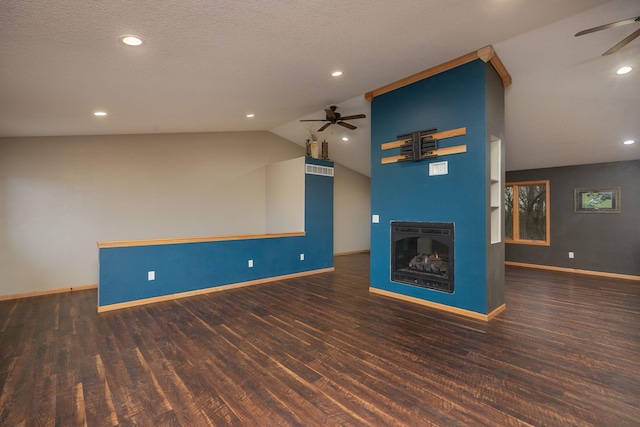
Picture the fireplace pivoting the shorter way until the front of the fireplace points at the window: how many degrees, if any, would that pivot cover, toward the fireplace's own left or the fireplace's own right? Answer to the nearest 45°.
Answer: approximately 180°

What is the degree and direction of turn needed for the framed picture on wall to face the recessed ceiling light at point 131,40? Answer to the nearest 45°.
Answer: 0° — it already faces it

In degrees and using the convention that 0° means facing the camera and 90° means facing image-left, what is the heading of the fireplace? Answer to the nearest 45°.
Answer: approximately 45°

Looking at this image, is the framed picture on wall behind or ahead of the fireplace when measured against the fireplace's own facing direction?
behind

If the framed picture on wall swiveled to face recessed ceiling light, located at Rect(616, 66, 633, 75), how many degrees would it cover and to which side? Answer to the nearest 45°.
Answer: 0° — it already faces it

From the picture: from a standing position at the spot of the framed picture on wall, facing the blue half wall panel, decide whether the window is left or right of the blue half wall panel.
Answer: right

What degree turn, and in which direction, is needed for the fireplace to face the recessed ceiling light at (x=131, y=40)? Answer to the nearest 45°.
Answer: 0° — it already faces it

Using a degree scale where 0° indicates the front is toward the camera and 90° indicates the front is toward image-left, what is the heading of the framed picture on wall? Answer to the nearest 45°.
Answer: approximately 0°

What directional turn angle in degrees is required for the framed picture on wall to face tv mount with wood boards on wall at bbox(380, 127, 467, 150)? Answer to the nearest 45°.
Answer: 0° — it already faces it
